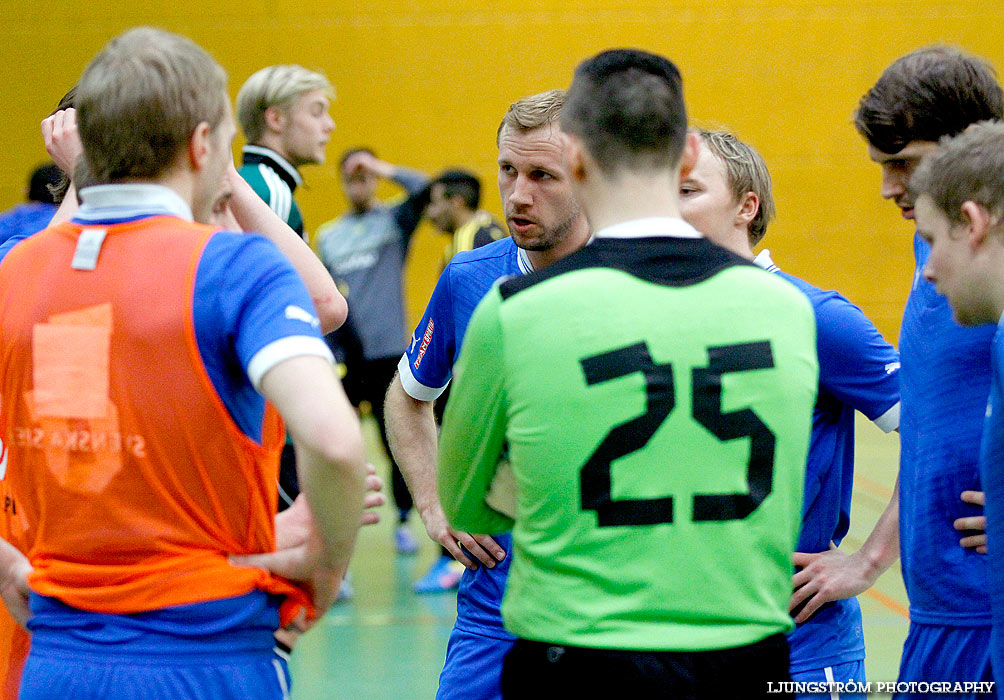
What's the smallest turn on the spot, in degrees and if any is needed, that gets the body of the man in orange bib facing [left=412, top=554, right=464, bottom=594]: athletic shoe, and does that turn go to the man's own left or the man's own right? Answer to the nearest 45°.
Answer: approximately 45° to the man's own left

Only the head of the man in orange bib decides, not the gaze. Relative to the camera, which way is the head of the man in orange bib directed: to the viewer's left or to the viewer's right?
to the viewer's right

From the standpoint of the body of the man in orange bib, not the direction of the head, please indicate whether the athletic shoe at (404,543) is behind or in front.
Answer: in front

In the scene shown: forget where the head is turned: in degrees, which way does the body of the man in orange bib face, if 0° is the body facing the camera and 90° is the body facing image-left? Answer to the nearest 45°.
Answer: approximately 225°
